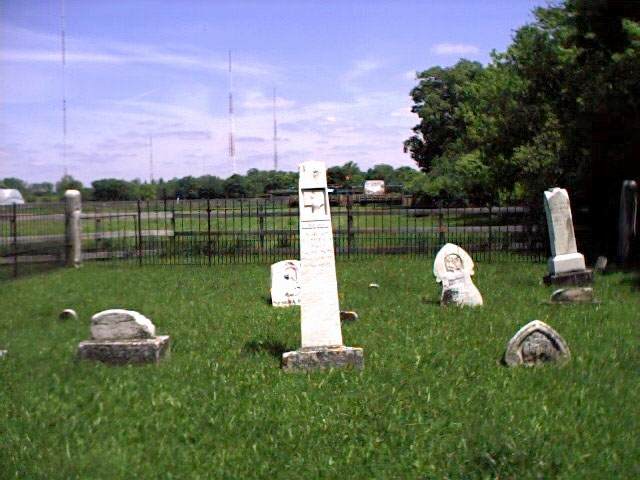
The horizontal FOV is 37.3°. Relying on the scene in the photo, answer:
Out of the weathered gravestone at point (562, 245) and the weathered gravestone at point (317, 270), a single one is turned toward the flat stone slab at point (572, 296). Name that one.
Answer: the weathered gravestone at point (562, 245)

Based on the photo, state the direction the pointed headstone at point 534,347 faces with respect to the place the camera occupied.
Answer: facing the viewer

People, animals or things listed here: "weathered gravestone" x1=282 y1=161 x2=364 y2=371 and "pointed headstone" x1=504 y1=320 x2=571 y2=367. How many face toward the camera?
2

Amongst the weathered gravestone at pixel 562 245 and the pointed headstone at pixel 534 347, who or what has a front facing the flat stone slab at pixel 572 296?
the weathered gravestone

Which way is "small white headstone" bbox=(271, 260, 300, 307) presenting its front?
toward the camera

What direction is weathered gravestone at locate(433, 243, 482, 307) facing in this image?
toward the camera

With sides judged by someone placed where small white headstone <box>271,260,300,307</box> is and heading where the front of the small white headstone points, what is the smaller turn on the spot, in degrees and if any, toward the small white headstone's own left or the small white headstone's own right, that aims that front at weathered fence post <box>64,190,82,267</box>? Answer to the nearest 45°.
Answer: approximately 135° to the small white headstone's own right

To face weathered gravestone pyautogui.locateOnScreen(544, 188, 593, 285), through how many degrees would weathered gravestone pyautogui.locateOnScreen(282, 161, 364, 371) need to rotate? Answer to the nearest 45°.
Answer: approximately 135° to its left
